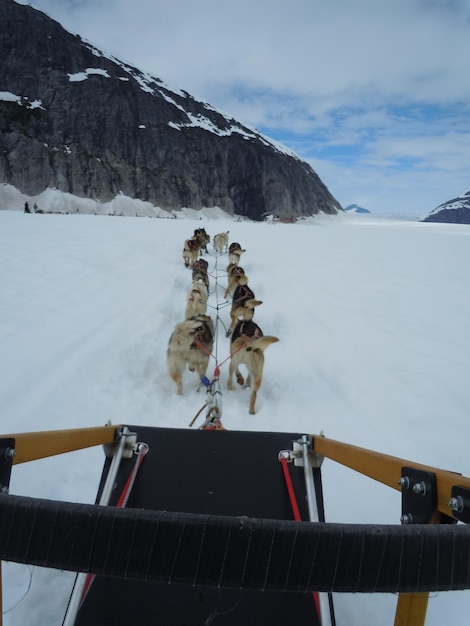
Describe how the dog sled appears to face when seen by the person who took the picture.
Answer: facing away from the viewer

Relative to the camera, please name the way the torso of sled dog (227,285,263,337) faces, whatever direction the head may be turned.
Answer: away from the camera

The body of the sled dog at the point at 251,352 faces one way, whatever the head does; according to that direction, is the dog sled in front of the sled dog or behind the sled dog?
behind

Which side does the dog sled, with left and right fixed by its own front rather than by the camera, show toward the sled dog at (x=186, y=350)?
front

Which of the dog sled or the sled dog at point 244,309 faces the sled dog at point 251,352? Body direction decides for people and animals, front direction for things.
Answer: the dog sled

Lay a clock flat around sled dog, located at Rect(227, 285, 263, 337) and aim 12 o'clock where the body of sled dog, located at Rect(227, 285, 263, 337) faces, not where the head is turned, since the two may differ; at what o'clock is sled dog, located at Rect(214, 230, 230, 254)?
sled dog, located at Rect(214, 230, 230, 254) is roughly at 12 o'clock from sled dog, located at Rect(227, 285, 263, 337).

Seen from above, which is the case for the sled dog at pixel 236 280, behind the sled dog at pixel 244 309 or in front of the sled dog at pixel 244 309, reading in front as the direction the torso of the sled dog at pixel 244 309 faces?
in front

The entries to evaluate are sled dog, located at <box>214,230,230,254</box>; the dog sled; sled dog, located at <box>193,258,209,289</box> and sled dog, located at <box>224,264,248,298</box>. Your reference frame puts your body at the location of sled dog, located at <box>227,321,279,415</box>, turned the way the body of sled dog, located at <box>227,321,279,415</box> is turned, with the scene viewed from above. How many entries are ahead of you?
3

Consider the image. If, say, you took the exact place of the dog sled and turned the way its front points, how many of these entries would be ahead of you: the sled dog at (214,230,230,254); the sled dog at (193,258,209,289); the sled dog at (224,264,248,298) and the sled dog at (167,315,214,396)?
4

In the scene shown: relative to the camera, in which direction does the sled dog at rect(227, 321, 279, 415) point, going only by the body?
away from the camera

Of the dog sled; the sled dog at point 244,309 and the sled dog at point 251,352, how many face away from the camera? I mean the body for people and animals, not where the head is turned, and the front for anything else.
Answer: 3

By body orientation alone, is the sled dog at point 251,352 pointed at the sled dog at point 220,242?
yes

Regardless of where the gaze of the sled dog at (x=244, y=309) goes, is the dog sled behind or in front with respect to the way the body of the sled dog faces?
behind
